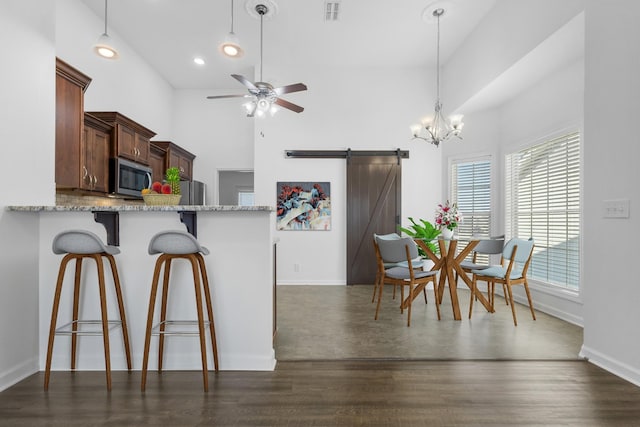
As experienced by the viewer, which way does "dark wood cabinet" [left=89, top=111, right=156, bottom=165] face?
facing the viewer and to the right of the viewer

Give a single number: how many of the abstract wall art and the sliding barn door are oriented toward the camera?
2

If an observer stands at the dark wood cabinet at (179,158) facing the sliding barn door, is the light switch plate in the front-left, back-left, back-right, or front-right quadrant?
front-right

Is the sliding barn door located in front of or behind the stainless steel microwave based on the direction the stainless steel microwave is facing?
in front

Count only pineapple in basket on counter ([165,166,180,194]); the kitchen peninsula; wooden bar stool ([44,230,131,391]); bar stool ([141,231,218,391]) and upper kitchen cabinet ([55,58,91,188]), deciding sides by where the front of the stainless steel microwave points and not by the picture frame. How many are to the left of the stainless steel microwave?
0

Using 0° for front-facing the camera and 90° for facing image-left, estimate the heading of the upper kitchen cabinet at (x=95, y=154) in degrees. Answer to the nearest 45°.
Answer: approximately 315°

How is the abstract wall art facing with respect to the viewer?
toward the camera

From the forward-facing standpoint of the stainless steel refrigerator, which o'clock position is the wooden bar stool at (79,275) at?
The wooden bar stool is roughly at 2 o'clock from the stainless steel refrigerator.

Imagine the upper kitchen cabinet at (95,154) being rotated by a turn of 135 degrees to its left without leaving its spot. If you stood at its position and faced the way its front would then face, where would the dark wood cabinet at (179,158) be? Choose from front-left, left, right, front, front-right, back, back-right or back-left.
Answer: front-right

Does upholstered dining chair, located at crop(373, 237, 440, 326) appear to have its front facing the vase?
yes

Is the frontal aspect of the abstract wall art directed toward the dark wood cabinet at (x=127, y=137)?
no

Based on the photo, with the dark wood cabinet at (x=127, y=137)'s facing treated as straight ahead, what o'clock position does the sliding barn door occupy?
The sliding barn door is roughly at 11 o'clock from the dark wood cabinet.

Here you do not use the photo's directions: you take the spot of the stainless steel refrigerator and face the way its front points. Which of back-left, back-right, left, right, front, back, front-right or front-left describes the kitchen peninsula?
front-right

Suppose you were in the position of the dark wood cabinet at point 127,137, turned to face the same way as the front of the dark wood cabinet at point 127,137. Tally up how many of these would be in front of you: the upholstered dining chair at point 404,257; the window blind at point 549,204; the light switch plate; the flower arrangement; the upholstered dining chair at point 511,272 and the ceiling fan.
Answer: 6

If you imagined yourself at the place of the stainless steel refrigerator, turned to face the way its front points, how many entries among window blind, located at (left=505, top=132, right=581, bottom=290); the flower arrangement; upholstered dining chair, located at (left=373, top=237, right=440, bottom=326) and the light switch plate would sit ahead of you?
4

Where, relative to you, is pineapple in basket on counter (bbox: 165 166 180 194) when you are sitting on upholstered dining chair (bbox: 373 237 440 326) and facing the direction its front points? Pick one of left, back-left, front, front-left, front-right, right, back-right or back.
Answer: back

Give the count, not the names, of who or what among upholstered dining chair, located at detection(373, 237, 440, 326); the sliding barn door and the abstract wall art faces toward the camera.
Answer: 2

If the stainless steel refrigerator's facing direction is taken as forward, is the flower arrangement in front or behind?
in front

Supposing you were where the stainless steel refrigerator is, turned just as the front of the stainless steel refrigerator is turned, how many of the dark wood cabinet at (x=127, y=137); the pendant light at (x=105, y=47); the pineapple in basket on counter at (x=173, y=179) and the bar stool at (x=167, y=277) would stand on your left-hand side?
0

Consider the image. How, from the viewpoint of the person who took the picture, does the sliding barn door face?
facing the viewer

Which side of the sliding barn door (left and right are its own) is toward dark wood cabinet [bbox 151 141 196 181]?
right
